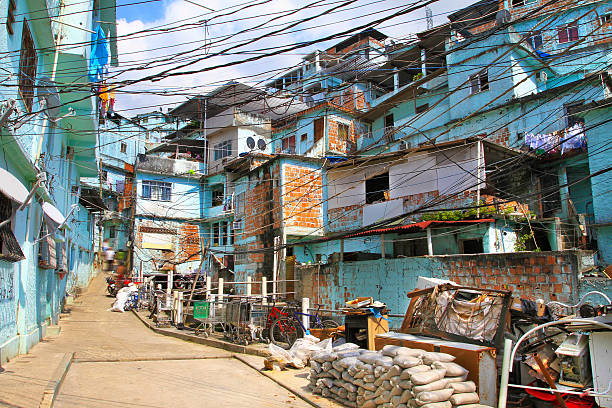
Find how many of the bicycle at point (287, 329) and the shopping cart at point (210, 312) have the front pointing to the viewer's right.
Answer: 0

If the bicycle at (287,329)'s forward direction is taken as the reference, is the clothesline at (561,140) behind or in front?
behind

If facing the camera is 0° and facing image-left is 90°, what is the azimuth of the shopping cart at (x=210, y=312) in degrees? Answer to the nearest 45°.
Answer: approximately 45°

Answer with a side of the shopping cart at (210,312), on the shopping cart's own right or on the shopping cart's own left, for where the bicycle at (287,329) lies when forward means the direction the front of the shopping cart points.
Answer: on the shopping cart's own left
